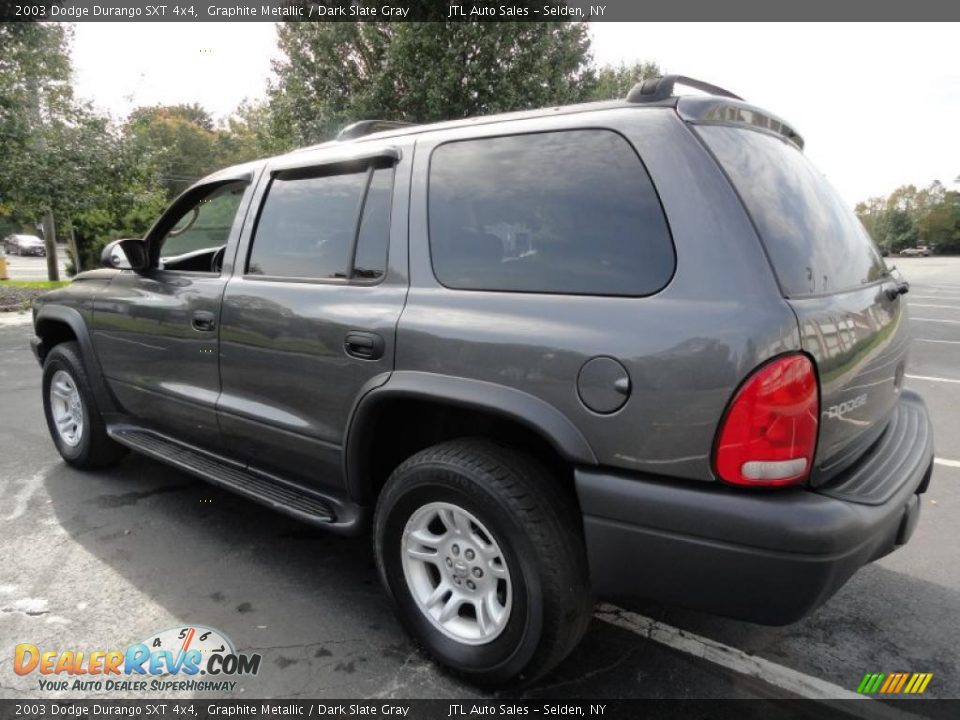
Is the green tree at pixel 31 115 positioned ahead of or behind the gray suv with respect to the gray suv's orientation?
ahead

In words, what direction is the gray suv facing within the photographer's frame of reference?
facing away from the viewer and to the left of the viewer

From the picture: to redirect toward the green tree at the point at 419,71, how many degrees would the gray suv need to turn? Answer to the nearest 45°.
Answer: approximately 45° to its right

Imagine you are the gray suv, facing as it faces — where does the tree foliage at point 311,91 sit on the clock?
The tree foliage is roughly at 1 o'clock from the gray suv.

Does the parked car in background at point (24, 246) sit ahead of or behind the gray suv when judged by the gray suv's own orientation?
ahead
